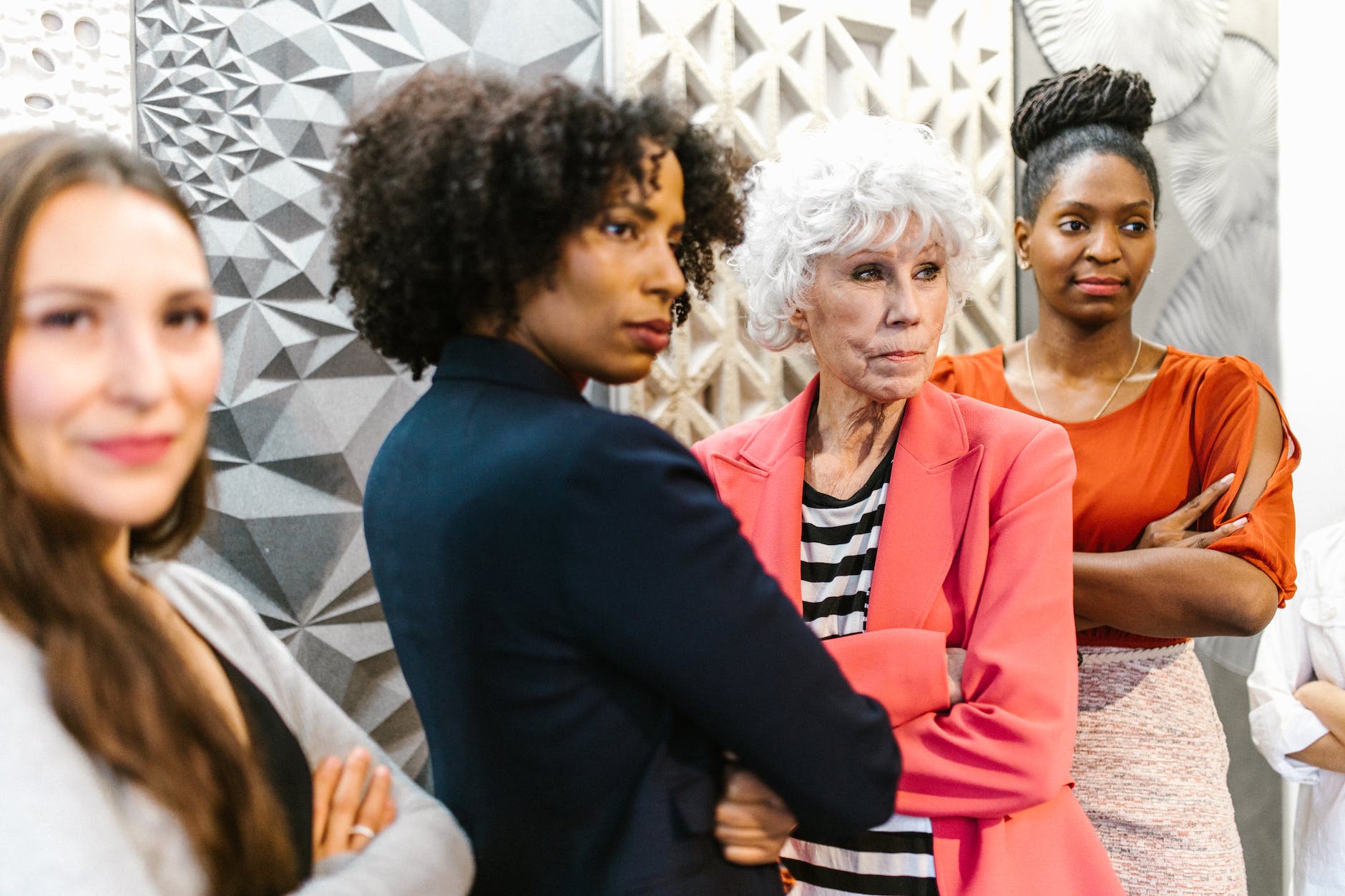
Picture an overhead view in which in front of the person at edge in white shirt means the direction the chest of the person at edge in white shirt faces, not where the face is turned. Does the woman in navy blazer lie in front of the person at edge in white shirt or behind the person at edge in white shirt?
in front

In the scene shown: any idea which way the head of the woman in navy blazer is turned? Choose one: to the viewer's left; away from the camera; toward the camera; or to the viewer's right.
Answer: to the viewer's right

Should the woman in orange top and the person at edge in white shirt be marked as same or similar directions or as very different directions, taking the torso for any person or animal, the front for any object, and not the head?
same or similar directions

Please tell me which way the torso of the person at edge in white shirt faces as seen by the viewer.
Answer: toward the camera

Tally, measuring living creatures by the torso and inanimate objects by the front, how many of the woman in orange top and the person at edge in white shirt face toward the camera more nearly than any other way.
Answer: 2

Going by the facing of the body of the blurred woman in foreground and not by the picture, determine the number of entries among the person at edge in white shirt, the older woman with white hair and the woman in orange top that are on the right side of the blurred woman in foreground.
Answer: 0

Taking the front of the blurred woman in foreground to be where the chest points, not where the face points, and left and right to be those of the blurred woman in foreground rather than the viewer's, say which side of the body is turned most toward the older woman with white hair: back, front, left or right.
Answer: left

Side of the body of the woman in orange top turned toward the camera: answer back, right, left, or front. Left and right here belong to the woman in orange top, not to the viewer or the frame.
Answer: front
